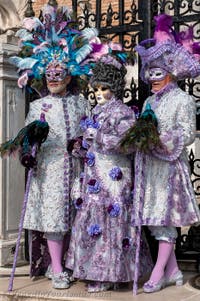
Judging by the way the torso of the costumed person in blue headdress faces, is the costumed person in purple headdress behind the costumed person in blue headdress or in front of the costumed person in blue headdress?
in front

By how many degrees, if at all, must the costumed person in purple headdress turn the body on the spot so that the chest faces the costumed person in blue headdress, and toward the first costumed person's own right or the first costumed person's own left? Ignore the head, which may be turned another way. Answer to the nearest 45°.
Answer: approximately 45° to the first costumed person's own right

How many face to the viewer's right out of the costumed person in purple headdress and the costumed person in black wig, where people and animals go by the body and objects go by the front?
0

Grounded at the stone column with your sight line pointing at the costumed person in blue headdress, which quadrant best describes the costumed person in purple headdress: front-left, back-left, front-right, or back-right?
front-left

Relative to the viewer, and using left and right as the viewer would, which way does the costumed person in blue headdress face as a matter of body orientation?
facing the viewer and to the right of the viewer

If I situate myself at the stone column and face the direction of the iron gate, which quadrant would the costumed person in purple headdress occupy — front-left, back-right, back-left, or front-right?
front-right

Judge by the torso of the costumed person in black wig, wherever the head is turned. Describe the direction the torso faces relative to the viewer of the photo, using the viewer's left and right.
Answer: facing the viewer and to the left of the viewer

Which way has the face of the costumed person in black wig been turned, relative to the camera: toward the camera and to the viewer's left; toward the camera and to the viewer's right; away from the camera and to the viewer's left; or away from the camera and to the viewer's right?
toward the camera and to the viewer's left

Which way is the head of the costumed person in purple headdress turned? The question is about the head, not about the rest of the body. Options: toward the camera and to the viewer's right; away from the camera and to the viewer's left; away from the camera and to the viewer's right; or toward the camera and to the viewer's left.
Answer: toward the camera and to the viewer's left

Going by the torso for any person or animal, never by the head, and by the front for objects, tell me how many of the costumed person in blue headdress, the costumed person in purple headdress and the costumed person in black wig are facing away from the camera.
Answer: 0
